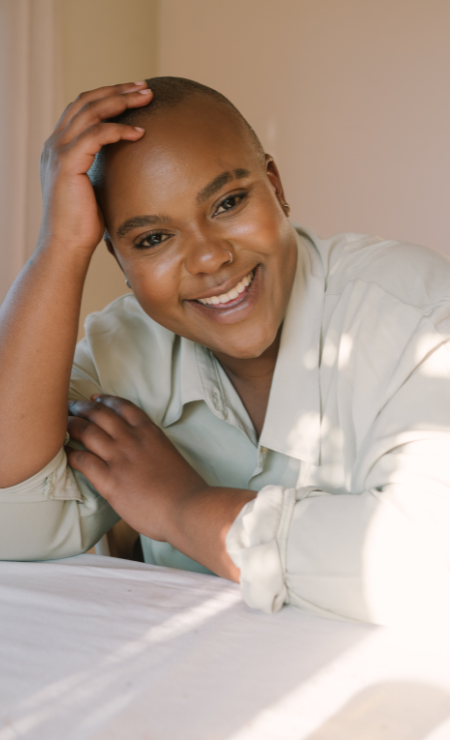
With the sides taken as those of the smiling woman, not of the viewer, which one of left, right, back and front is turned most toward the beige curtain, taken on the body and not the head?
back

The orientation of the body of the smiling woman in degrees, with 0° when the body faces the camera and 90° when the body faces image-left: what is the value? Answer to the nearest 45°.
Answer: approximately 0°
